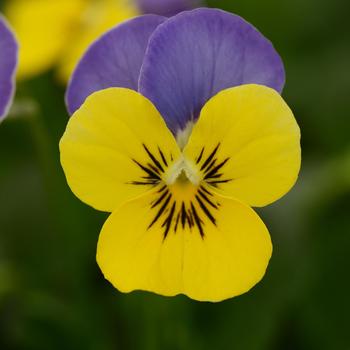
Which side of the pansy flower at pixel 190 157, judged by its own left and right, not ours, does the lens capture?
front

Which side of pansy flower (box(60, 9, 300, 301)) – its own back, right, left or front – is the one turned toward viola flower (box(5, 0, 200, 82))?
back
